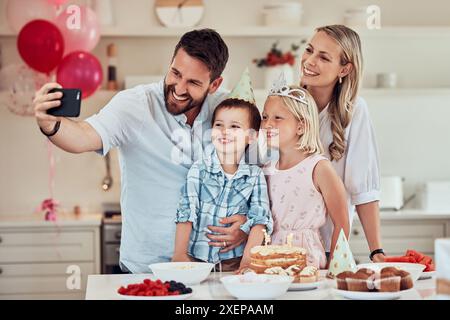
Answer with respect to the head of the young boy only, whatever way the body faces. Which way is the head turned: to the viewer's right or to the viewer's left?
to the viewer's left

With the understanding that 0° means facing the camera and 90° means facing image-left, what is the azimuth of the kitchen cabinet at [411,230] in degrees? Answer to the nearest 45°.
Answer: approximately 0°

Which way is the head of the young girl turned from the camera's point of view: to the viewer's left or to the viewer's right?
to the viewer's left

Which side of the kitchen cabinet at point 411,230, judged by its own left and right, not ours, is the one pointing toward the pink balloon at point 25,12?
right

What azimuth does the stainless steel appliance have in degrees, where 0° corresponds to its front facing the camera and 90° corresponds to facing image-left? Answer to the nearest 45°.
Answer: approximately 0°

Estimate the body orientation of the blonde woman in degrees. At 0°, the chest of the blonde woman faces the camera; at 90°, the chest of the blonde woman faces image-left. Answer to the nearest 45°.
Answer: approximately 45°
